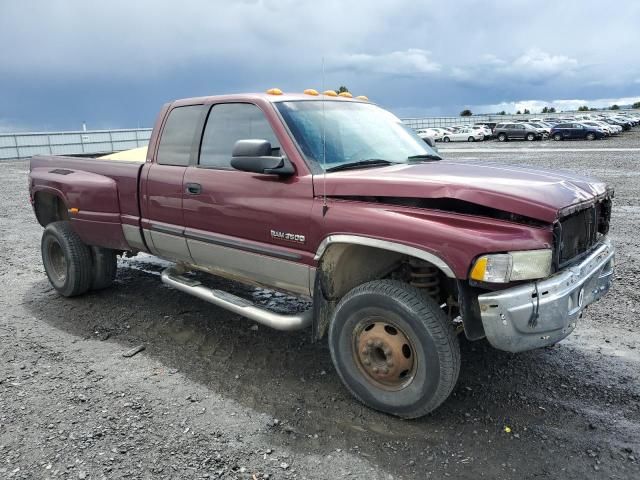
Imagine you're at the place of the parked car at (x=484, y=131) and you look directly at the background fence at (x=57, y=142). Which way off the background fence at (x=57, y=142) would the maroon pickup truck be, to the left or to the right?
left

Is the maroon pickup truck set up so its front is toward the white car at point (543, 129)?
no

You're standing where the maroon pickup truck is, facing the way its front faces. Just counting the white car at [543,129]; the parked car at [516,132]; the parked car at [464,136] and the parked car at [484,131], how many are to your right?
0

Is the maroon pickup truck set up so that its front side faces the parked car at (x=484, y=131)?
no

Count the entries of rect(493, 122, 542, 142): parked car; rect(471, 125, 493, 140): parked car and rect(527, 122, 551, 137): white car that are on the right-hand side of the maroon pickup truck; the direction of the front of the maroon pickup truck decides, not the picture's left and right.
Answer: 0

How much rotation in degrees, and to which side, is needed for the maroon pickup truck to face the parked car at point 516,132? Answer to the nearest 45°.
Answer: approximately 135° to its left

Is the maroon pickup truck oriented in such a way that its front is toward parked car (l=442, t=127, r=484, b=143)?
no

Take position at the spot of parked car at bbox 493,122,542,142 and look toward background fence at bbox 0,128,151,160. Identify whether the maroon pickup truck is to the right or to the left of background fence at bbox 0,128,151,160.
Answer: left

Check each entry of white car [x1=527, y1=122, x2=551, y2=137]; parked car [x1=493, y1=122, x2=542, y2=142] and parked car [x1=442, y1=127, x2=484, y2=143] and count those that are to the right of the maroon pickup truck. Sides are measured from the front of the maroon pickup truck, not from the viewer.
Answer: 0

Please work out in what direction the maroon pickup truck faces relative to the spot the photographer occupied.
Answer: facing the viewer and to the right of the viewer

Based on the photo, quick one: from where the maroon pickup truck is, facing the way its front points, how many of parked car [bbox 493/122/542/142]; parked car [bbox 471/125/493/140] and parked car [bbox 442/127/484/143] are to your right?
0

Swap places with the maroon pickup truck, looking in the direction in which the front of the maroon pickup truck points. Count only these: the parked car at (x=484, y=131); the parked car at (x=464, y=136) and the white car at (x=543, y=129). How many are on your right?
0
